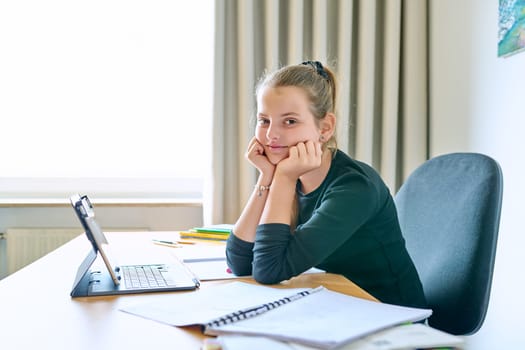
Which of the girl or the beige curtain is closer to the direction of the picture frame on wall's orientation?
the girl

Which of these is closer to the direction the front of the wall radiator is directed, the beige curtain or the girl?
the girl

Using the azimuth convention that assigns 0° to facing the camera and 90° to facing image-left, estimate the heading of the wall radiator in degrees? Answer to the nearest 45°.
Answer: approximately 0°

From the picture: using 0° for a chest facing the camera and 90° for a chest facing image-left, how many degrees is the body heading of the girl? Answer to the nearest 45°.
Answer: approximately 45°

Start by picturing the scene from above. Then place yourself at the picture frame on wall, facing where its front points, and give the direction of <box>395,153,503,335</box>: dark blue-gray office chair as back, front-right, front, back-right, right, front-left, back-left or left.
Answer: front-left

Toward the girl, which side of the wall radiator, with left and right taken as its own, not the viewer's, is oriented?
front

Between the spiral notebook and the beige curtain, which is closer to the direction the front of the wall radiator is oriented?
the spiral notebook

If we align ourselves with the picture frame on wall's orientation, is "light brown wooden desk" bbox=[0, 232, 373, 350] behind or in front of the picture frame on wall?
in front
